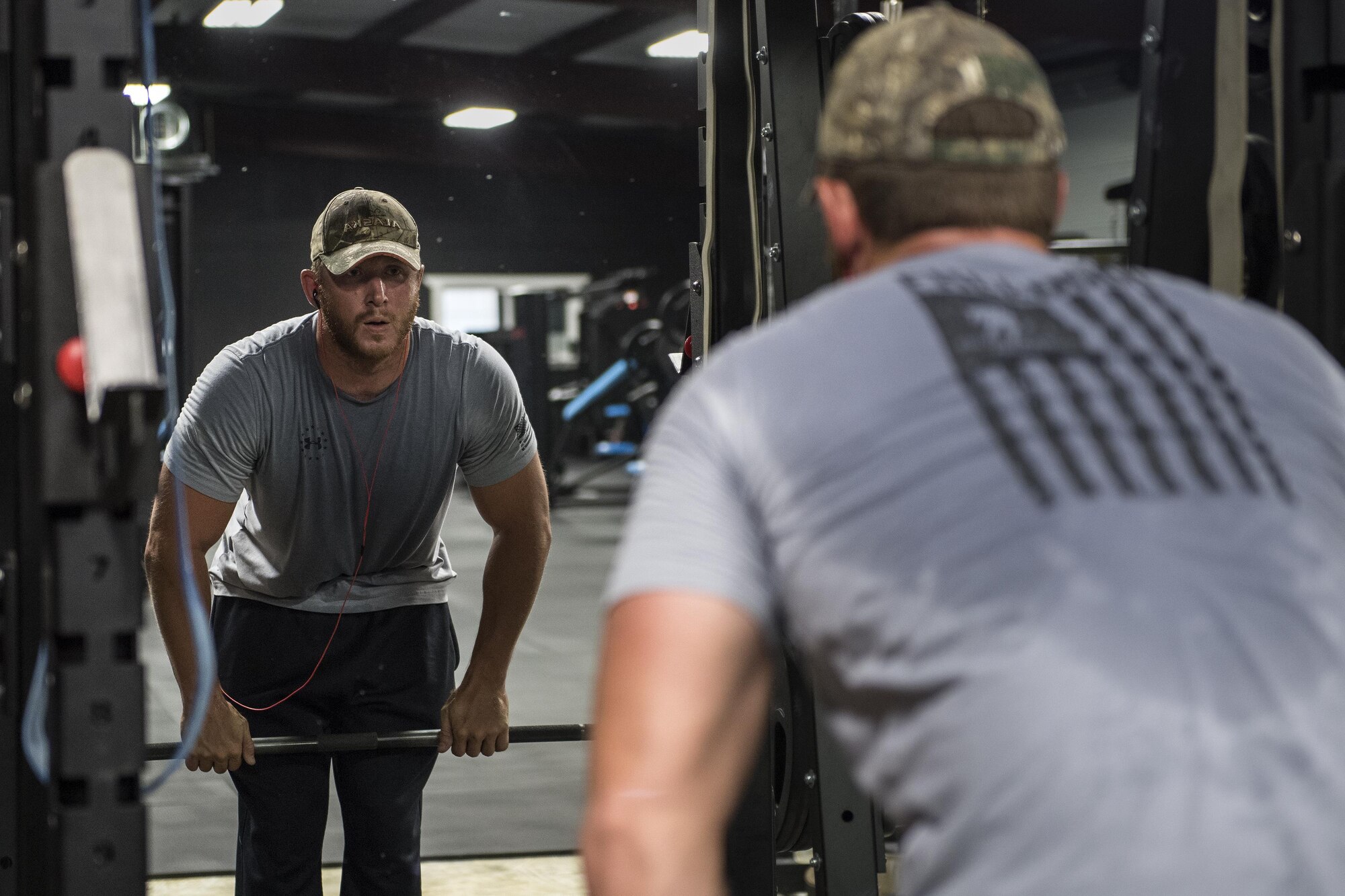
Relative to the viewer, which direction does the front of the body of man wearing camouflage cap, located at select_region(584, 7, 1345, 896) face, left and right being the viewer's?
facing away from the viewer and to the left of the viewer

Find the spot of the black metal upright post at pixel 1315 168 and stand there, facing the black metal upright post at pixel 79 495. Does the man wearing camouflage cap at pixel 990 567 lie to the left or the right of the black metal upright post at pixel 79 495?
left

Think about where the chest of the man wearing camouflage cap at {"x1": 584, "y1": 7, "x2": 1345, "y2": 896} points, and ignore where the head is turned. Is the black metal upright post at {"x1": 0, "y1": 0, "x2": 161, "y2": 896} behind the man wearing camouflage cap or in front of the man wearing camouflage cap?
in front

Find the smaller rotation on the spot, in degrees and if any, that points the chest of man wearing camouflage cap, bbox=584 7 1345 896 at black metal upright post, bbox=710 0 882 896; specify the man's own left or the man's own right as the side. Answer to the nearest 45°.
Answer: approximately 45° to the man's own right

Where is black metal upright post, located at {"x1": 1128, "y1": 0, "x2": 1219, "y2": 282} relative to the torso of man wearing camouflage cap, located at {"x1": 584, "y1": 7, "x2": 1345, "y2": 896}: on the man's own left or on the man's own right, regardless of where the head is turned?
on the man's own right

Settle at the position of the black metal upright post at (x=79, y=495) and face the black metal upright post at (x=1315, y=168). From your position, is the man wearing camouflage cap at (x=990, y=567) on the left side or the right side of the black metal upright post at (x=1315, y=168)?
right
